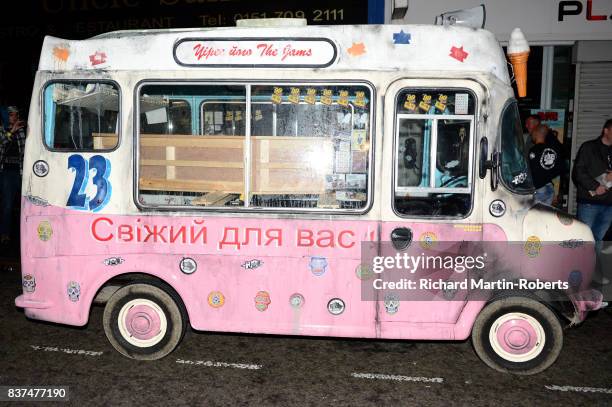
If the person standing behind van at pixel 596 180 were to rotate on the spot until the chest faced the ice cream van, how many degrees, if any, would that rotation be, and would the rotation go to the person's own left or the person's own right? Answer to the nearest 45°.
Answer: approximately 90° to the person's own right

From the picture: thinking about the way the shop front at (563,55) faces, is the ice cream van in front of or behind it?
in front

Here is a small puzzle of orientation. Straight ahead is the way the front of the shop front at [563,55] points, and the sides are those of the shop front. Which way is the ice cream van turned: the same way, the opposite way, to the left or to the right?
to the left

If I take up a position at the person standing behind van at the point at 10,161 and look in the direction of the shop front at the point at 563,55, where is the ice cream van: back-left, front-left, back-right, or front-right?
front-right

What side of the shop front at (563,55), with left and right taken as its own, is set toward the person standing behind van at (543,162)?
front

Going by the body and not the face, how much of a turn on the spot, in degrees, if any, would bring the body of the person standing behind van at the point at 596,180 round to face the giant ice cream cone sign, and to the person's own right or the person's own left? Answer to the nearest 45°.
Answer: approximately 45° to the person's own right

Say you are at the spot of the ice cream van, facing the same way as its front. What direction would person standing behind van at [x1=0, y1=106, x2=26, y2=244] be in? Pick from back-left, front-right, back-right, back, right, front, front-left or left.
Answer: back-left

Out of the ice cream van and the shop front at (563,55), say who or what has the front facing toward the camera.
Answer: the shop front

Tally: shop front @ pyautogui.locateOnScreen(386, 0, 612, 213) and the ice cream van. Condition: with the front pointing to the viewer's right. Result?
1

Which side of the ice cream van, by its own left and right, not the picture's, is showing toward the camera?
right

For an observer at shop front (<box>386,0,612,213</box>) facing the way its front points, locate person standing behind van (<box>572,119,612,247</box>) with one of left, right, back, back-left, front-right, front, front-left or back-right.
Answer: front

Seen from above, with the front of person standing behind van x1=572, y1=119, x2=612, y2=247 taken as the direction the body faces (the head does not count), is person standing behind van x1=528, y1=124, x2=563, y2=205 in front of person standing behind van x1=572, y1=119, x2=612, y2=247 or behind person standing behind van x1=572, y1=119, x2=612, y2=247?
behind

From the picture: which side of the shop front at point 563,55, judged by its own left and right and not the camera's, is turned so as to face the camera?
front

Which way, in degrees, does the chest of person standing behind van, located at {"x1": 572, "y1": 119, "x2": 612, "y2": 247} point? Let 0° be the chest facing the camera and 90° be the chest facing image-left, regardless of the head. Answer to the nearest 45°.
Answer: approximately 315°

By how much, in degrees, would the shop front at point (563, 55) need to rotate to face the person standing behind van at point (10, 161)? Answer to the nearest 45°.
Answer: approximately 45° to its right

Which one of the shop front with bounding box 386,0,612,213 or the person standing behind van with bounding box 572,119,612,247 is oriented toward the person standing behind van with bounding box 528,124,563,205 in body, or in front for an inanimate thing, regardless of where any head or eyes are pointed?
the shop front
